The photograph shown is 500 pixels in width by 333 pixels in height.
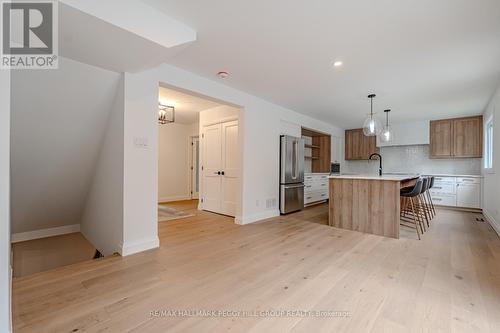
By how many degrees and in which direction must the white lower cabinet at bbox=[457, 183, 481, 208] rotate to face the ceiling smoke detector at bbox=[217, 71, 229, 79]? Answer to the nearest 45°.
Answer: approximately 45° to its right

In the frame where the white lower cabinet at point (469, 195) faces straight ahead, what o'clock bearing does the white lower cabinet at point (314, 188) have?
the white lower cabinet at point (314, 188) is roughly at 2 o'clock from the white lower cabinet at point (469, 195).

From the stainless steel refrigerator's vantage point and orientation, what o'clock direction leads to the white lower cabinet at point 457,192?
The white lower cabinet is roughly at 10 o'clock from the stainless steel refrigerator.

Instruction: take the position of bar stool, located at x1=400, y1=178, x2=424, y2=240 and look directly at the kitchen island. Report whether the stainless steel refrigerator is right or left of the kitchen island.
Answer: right

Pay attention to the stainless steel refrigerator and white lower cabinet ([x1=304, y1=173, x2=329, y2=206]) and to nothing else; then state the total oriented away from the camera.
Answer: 0

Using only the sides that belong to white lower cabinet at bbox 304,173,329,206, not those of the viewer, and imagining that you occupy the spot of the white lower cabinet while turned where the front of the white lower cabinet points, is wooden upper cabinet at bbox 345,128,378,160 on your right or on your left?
on your left

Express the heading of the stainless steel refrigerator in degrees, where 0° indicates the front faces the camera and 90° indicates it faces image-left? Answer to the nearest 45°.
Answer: approximately 315°

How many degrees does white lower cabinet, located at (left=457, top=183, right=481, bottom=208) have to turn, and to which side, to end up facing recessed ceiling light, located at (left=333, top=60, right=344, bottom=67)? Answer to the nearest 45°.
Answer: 0° — it already faces it

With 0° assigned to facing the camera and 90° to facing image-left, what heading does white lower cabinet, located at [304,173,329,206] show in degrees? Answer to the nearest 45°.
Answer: approximately 315°

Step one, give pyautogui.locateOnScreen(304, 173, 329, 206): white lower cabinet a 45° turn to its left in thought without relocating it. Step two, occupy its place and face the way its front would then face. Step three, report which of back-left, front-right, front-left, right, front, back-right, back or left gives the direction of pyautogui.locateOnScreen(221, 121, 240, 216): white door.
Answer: back-right

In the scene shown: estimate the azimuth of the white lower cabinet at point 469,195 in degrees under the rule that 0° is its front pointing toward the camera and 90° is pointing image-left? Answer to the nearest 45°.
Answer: approximately 0°

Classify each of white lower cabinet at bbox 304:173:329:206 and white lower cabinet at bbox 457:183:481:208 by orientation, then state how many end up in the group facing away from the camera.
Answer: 0
